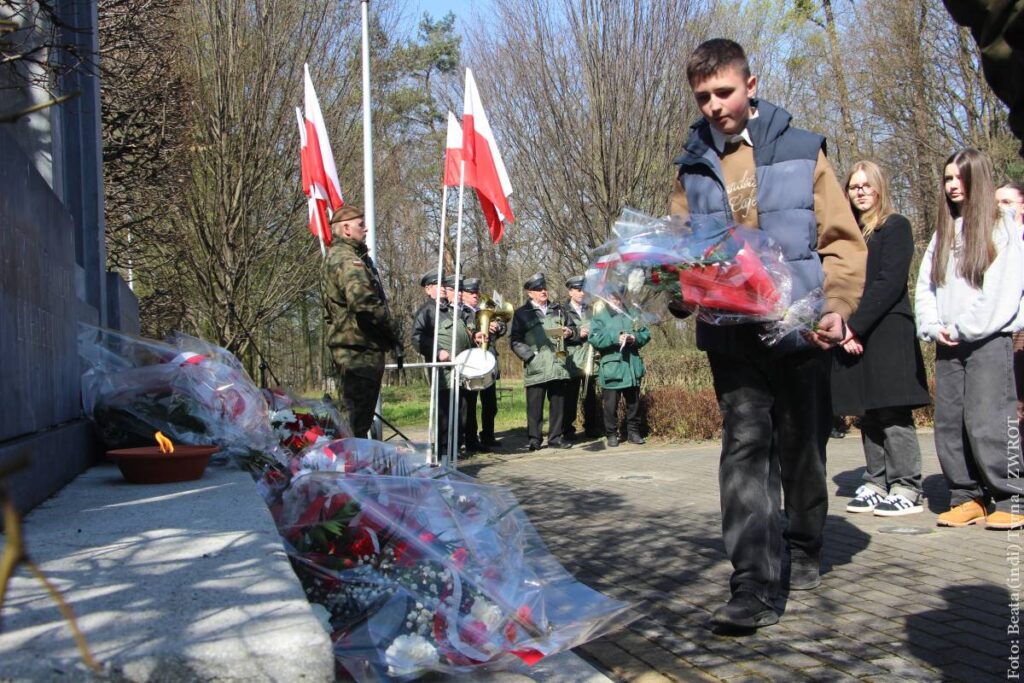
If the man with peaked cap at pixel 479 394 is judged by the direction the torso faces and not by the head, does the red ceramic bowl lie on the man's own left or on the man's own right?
on the man's own right

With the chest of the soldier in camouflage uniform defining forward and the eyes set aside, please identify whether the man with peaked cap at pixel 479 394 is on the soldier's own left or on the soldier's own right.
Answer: on the soldier's own left

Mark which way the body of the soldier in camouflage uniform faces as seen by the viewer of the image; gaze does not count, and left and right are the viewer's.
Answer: facing to the right of the viewer

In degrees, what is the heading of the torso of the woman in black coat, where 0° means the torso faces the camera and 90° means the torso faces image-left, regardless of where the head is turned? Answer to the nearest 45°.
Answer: approximately 90°

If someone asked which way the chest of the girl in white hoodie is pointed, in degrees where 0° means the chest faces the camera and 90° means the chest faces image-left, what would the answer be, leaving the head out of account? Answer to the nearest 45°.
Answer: approximately 45°
